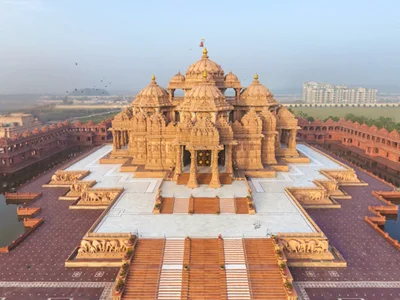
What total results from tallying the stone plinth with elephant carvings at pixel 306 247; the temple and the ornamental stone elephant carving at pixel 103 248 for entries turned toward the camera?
3

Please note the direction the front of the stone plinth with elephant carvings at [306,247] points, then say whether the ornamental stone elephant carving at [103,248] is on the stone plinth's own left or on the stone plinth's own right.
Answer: on the stone plinth's own right

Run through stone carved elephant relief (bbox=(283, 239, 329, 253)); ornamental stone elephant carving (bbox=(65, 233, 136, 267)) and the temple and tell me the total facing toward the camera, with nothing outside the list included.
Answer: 3

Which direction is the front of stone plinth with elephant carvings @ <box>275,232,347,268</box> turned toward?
toward the camera

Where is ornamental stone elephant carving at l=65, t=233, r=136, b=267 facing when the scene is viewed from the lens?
facing the viewer

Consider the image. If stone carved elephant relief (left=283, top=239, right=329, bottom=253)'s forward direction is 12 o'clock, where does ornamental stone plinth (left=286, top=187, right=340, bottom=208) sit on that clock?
The ornamental stone plinth is roughly at 6 o'clock from the stone carved elephant relief.

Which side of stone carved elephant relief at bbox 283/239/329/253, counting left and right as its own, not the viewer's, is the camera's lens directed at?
front

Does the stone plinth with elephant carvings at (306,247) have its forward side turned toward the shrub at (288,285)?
yes

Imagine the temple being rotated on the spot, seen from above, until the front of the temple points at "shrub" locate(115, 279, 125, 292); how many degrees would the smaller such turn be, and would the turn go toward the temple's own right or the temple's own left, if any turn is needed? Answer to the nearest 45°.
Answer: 0° — it already faces it

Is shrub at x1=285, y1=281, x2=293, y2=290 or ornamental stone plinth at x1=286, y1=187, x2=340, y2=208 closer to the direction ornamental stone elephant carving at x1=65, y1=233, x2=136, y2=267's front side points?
the shrub

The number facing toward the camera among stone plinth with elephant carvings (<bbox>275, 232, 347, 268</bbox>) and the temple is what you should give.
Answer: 2

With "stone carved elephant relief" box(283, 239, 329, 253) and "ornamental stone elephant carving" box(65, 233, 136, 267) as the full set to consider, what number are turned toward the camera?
2

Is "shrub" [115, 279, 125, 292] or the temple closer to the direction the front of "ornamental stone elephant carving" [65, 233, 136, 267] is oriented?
the shrub

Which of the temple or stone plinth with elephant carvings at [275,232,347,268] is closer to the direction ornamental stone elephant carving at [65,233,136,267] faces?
the stone plinth with elephant carvings

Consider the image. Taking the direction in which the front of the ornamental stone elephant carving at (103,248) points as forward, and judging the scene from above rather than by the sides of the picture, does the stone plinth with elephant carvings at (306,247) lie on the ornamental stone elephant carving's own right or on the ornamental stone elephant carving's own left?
on the ornamental stone elephant carving's own left

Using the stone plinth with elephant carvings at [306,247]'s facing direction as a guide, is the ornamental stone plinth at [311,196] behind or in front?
behind

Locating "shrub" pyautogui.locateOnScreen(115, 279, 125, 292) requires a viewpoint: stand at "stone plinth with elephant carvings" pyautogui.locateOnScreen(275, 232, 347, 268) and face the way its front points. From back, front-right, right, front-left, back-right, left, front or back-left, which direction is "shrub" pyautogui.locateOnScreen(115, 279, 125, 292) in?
front-right

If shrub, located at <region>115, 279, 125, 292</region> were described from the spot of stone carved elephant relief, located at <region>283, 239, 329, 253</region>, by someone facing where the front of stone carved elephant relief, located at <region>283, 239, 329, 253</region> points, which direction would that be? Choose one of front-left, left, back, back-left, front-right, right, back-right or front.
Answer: front-right
